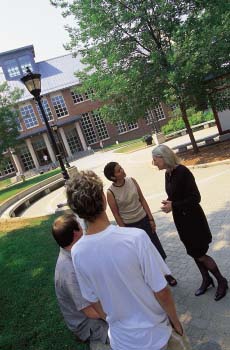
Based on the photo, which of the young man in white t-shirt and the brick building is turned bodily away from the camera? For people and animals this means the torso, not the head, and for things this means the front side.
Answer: the young man in white t-shirt

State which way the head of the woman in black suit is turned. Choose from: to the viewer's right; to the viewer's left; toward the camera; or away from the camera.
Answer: to the viewer's left

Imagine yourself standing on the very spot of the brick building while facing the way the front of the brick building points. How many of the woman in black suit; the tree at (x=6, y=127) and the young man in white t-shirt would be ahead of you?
3

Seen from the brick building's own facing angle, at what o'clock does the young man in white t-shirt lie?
The young man in white t-shirt is roughly at 12 o'clock from the brick building.

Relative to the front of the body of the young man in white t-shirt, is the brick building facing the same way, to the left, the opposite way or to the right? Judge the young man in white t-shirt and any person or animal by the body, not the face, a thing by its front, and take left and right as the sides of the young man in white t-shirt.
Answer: the opposite way

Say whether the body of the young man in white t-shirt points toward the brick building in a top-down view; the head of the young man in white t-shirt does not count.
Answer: yes

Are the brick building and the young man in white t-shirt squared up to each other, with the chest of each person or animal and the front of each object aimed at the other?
yes

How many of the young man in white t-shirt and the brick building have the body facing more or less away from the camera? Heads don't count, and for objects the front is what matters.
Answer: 1

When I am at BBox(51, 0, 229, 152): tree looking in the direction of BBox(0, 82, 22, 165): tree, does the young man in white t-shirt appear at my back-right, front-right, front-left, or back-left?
back-left

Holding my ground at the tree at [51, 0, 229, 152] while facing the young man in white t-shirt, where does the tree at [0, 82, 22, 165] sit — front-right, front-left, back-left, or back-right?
back-right

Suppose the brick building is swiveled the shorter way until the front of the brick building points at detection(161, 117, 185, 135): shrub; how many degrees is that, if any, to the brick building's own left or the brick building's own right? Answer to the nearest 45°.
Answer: approximately 45° to the brick building's own left

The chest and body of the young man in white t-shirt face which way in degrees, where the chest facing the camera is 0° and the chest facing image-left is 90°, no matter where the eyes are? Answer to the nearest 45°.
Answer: approximately 180°

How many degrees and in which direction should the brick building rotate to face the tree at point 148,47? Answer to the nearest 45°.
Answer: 0° — it already faces it
